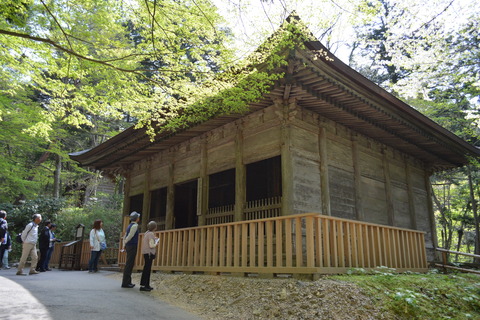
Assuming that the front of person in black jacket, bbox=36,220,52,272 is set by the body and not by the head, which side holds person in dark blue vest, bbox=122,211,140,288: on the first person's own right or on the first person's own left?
on the first person's own right

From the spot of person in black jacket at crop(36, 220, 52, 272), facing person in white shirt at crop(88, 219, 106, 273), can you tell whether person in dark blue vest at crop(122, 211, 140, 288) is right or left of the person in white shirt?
right

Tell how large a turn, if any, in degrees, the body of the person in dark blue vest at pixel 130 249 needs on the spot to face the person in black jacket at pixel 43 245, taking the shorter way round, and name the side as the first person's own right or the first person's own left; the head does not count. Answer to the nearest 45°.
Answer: approximately 135° to the first person's own left

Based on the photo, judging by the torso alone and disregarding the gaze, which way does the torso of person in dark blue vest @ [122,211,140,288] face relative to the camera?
to the viewer's right

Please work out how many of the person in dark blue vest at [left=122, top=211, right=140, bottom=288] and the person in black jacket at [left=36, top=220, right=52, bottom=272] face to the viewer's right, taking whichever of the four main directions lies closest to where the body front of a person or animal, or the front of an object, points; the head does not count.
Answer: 2

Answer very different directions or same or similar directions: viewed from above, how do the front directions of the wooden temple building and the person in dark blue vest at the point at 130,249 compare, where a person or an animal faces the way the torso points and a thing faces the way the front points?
very different directions

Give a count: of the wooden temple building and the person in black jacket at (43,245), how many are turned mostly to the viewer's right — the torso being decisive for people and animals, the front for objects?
1

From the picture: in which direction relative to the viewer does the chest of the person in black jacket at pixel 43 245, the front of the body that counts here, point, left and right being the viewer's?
facing to the right of the viewer
